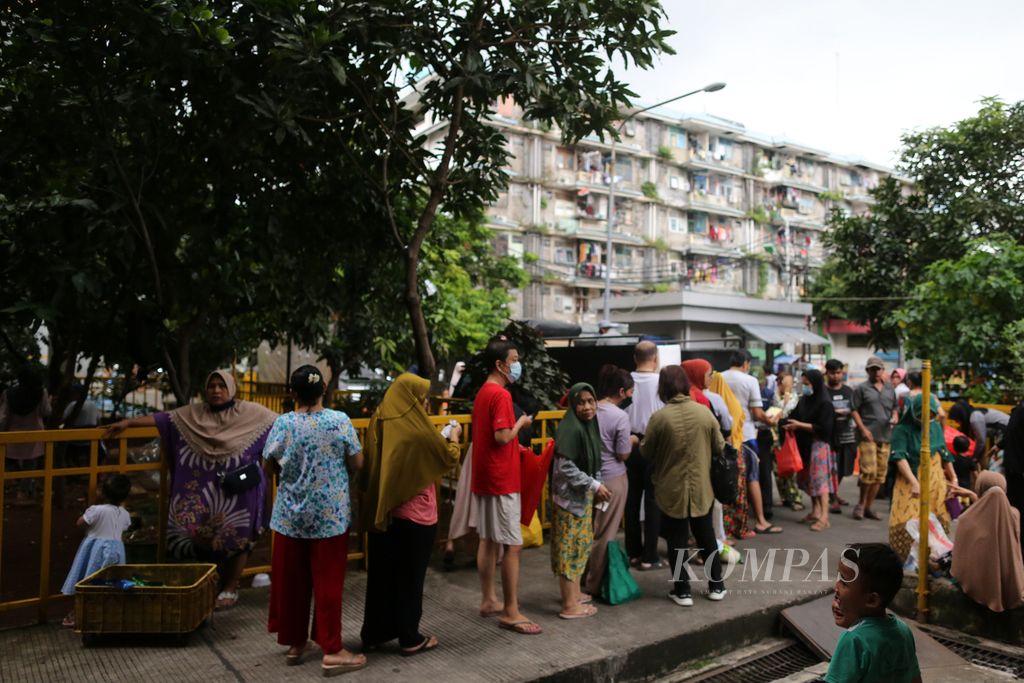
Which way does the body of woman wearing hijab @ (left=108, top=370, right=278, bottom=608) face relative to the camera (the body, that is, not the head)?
toward the camera

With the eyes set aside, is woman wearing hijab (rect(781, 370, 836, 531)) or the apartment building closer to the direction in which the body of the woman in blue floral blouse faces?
the apartment building

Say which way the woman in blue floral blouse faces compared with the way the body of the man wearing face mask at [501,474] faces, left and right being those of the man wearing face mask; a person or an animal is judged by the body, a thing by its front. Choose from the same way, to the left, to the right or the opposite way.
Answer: to the left

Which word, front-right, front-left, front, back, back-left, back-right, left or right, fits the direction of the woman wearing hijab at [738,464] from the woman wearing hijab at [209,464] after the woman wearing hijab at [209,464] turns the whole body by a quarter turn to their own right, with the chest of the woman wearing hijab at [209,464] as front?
back

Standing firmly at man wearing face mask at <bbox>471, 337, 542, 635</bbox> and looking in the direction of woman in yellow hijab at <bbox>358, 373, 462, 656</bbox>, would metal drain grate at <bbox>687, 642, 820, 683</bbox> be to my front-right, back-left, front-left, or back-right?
back-left

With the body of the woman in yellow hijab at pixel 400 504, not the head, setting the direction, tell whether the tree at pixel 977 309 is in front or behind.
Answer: in front

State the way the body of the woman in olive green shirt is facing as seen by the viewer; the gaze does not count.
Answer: away from the camera

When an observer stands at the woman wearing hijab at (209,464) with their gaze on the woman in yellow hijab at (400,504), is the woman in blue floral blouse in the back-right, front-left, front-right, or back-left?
front-right

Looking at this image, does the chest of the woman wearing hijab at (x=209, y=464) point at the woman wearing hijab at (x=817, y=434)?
no

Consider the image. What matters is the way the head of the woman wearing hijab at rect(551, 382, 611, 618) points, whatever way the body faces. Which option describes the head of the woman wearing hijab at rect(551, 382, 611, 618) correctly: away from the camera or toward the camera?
toward the camera

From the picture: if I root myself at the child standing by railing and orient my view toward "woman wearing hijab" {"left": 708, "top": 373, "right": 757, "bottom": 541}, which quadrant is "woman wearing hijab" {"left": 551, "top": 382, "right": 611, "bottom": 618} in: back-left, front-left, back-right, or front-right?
front-right

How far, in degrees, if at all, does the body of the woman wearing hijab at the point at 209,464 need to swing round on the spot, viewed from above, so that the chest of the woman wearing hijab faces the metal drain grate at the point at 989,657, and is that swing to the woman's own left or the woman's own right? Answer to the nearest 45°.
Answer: approximately 90° to the woman's own left

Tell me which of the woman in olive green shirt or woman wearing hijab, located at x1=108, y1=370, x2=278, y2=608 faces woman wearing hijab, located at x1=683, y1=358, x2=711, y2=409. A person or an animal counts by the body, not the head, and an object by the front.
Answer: the woman in olive green shirt

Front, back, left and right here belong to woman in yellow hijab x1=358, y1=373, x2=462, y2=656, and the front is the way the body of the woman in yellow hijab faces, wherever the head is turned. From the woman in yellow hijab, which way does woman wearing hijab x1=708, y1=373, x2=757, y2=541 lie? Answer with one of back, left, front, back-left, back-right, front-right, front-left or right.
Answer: front

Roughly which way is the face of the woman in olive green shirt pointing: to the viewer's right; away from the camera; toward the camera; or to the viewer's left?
away from the camera

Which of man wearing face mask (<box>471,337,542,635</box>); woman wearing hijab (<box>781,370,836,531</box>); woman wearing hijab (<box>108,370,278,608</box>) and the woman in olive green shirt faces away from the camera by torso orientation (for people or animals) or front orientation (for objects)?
the woman in olive green shirt

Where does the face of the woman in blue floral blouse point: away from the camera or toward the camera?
away from the camera
